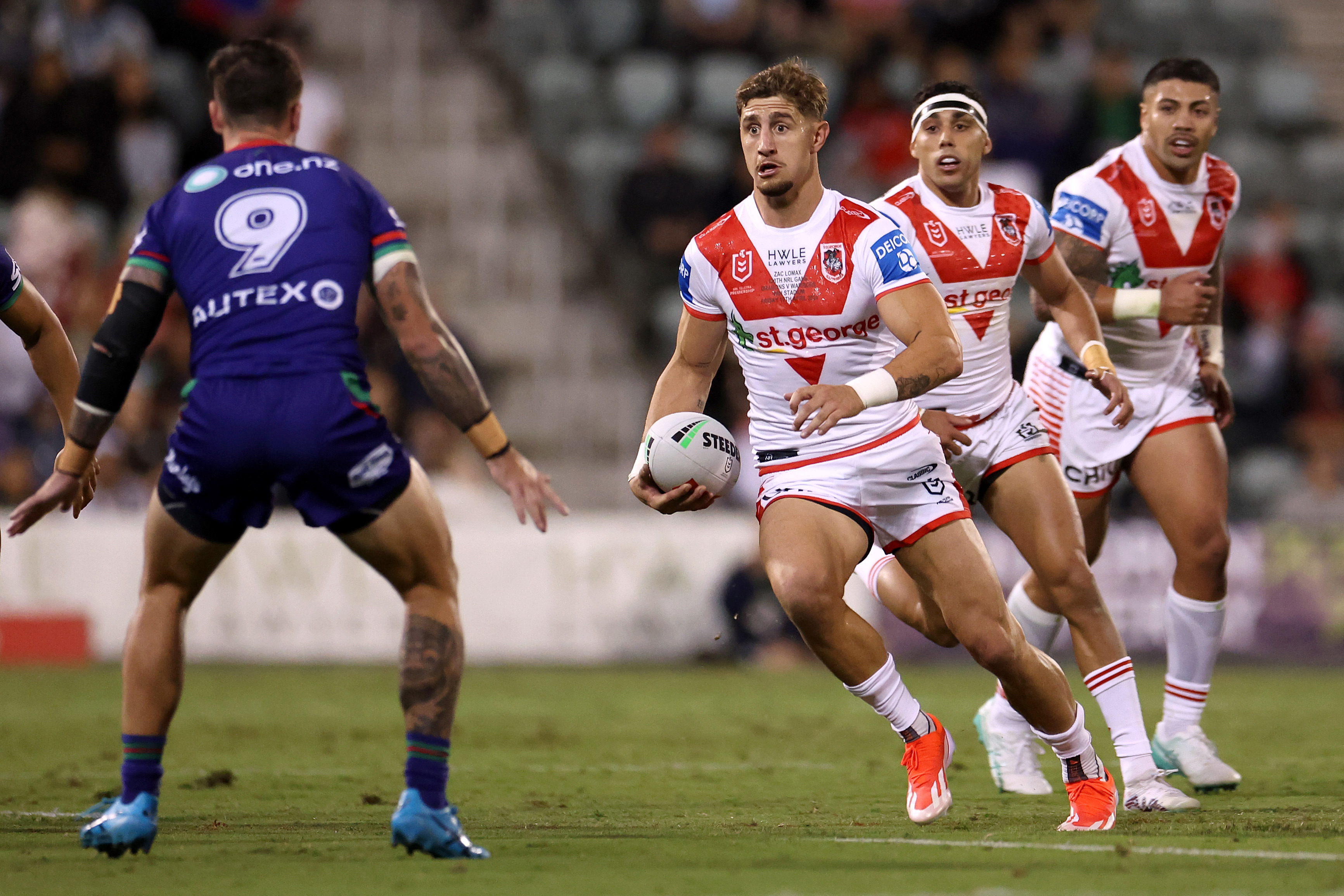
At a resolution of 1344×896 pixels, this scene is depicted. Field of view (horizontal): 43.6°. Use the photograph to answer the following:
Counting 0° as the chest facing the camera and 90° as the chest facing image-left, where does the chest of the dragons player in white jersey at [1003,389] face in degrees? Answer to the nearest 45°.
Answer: approximately 0°

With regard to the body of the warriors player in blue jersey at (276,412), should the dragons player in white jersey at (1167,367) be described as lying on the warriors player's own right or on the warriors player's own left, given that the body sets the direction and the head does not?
on the warriors player's own right

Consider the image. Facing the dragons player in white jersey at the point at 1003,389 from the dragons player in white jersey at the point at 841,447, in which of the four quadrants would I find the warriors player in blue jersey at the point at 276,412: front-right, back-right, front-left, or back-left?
back-left

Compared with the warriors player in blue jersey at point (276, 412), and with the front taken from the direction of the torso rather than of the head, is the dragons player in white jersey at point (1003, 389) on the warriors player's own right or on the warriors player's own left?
on the warriors player's own right

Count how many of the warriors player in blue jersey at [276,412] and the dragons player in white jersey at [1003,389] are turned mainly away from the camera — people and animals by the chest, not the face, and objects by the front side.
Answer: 1

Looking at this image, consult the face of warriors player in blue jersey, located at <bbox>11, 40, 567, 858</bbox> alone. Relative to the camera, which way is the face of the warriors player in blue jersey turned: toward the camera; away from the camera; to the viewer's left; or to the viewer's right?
away from the camera

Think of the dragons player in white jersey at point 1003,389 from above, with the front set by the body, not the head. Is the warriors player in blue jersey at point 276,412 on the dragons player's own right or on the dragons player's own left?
on the dragons player's own right

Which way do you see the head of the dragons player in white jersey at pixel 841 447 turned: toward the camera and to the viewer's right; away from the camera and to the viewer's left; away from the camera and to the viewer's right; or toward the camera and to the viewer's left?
toward the camera and to the viewer's left

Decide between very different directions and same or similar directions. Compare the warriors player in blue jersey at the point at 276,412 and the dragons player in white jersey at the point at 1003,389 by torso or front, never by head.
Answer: very different directions

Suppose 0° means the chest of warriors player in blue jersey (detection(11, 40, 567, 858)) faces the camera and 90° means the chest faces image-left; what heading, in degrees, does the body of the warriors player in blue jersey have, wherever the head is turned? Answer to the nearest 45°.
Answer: approximately 180°
